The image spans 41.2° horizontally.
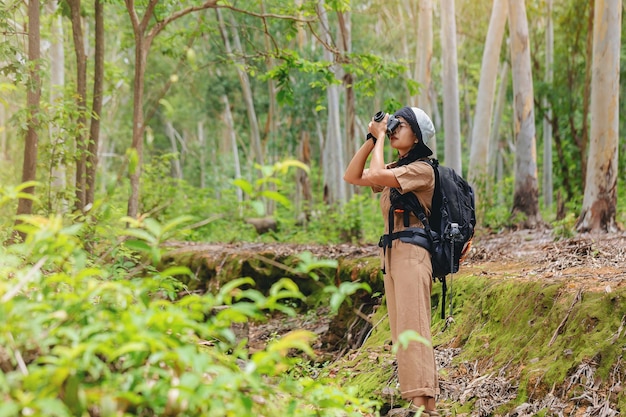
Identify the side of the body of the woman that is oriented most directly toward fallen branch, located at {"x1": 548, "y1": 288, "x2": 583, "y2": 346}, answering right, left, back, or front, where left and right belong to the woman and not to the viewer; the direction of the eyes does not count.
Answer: back

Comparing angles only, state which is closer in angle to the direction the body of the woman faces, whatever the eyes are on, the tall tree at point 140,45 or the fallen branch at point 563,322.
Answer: the tall tree

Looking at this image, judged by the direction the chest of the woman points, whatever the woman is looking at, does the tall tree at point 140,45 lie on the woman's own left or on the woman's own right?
on the woman's own right

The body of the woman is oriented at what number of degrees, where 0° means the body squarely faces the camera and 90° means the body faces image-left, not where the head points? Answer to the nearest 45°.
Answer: approximately 90°
